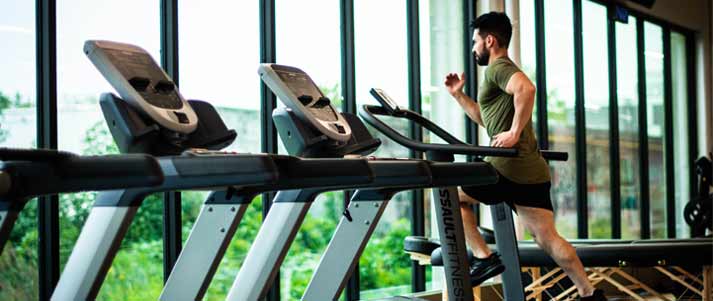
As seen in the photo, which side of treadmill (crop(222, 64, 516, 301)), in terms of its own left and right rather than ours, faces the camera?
left

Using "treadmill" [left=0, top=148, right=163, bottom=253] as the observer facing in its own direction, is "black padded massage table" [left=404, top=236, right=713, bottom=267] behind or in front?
behind

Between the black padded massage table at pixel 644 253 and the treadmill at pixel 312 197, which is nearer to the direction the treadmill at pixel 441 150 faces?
the treadmill

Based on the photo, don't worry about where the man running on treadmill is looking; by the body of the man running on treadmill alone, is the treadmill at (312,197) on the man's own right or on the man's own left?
on the man's own left

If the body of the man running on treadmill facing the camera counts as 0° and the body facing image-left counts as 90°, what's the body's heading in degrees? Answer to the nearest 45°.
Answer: approximately 90°

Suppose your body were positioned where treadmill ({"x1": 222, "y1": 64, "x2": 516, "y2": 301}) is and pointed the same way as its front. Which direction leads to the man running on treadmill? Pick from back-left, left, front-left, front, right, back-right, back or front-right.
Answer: back-right

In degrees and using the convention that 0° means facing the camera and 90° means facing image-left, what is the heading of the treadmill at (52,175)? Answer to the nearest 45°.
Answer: approximately 90°

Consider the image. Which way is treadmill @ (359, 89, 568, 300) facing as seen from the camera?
to the viewer's left
